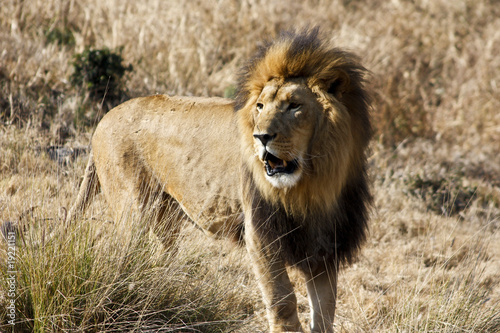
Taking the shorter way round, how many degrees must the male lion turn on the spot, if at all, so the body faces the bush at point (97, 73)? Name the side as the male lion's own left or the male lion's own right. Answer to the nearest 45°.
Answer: approximately 180°

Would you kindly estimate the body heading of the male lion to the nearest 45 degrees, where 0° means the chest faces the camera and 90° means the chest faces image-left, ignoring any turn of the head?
approximately 315°

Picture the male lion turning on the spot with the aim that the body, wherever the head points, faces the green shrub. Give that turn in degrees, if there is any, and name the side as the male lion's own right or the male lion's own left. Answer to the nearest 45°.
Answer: approximately 180°
